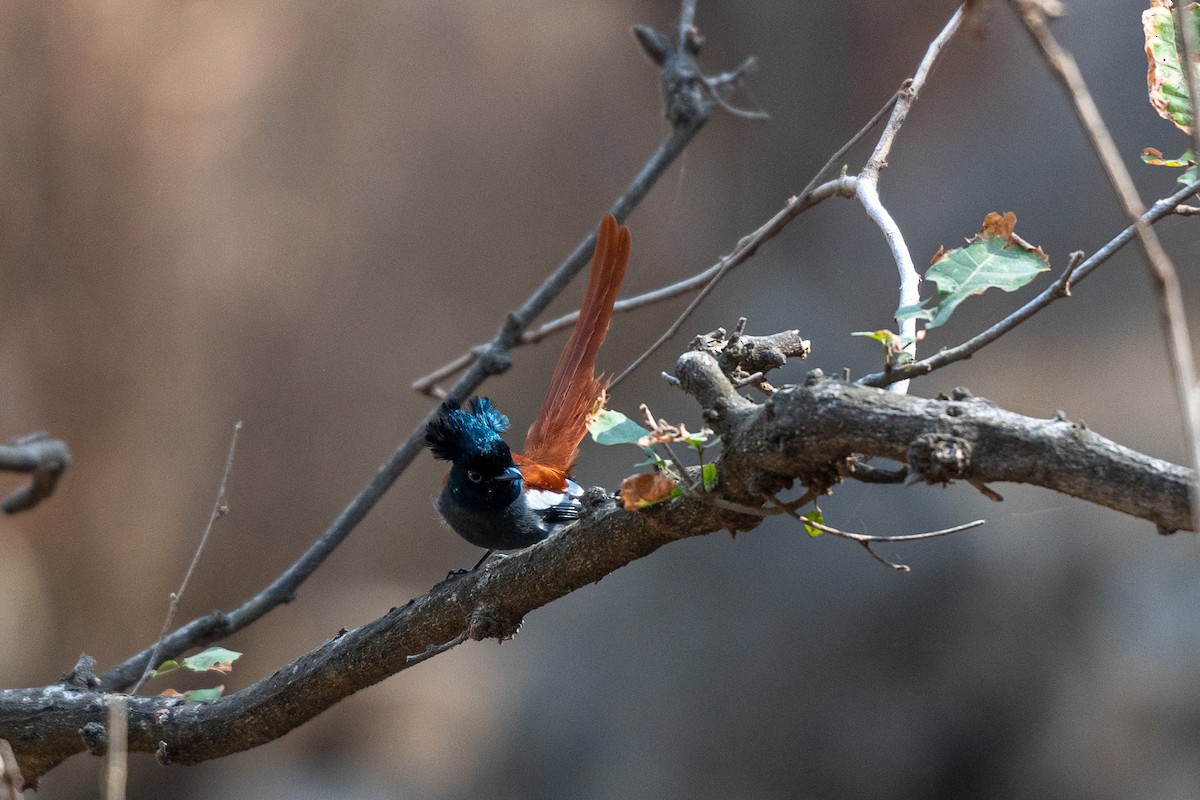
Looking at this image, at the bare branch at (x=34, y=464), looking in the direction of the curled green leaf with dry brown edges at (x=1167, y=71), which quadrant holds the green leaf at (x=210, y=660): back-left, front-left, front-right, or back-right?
front-right

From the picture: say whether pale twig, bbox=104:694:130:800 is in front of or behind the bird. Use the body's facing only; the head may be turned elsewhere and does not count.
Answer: in front

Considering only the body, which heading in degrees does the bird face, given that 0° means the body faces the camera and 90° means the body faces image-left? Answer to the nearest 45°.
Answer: approximately 45°

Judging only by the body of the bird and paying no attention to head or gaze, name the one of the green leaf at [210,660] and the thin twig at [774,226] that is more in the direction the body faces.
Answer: the green leaf

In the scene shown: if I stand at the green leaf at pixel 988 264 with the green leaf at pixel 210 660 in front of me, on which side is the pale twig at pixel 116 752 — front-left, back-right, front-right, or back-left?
front-left

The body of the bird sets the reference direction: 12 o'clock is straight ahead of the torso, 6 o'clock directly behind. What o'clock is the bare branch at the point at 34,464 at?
The bare branch is roughly at 1 o'clock from the bird.

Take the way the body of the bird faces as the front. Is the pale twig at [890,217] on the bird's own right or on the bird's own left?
on the bird's own left

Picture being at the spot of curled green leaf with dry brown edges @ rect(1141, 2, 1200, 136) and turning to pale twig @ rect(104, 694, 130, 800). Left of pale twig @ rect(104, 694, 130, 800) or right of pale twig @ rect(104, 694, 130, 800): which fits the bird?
right

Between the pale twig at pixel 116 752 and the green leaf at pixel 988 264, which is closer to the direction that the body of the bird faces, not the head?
the pale twig
